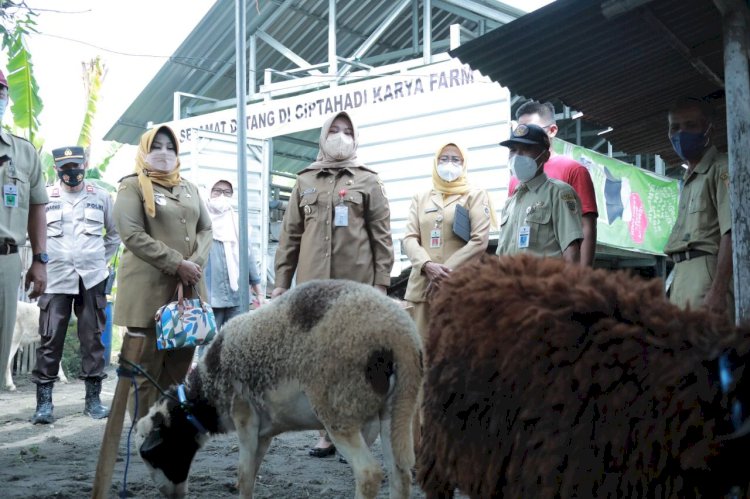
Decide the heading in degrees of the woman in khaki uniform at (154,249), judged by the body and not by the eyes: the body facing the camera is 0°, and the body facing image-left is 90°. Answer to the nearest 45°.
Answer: approximately 315°

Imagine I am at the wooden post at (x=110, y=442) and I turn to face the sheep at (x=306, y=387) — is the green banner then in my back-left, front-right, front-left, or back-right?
front-left

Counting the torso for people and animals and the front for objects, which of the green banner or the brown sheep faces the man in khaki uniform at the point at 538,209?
the green banner

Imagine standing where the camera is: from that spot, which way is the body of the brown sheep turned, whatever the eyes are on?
to the viewer's right

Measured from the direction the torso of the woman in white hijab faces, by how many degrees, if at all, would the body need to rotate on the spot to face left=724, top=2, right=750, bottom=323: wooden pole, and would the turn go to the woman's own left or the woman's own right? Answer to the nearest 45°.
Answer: approximately 45° to the woman's own left

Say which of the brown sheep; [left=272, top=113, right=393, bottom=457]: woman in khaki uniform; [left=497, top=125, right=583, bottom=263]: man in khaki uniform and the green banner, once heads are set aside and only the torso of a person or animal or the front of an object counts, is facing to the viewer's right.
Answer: the brown sheep

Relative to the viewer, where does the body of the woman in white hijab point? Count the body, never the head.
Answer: toward the camera

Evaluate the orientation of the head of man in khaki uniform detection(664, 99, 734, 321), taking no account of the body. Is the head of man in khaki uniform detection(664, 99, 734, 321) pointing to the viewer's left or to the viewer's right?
to the viewer's left

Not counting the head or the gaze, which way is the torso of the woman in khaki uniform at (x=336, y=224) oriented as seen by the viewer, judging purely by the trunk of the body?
toward the camera

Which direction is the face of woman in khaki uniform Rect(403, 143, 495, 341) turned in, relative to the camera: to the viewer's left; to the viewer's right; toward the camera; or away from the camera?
toward the camera

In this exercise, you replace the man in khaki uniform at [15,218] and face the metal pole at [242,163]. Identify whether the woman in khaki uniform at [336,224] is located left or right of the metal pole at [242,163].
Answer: right

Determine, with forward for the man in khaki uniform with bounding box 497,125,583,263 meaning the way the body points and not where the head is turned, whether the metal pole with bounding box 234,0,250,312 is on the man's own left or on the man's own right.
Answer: on the man's own right

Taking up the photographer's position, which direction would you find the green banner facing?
facing the viewer

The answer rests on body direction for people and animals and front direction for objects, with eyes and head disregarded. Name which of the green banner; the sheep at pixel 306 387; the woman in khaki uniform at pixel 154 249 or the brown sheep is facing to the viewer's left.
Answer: the sheep

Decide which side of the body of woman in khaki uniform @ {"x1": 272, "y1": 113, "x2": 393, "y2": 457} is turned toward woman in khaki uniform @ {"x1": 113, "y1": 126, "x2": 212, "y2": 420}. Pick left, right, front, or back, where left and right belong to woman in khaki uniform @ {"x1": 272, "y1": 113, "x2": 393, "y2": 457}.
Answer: right

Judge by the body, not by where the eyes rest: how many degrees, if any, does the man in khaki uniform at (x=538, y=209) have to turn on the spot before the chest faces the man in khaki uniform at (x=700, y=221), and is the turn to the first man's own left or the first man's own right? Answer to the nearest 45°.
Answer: approximately 135° to the first man's own left

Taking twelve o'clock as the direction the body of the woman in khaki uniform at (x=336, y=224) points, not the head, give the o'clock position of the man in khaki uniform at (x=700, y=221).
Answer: The man in khaki uniform is roughly at 10 o'clock from the woman in khaki uniform.

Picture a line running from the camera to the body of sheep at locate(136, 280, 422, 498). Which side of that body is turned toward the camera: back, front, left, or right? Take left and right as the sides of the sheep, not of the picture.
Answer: left
